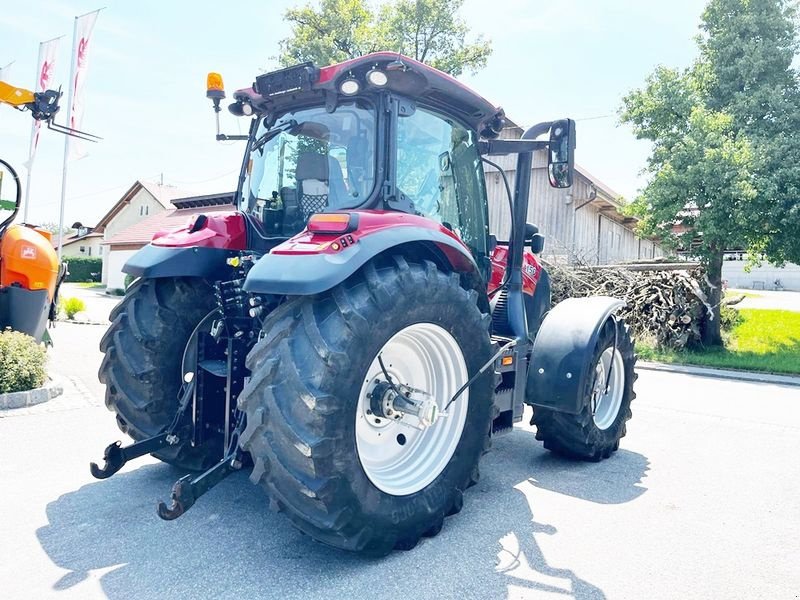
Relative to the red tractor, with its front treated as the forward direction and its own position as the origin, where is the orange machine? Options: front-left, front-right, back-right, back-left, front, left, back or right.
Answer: left

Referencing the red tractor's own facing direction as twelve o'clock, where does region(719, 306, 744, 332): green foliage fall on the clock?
The green foliage is roughly at 12 o'clock from the red tractor.

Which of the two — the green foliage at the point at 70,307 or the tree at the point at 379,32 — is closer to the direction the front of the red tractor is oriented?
the tree

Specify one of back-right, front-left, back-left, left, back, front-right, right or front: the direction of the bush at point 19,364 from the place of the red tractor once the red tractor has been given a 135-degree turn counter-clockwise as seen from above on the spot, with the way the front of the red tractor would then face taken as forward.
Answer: front-right

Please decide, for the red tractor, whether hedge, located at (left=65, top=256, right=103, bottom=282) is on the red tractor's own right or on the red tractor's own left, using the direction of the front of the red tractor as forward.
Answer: on the red tractor's own left

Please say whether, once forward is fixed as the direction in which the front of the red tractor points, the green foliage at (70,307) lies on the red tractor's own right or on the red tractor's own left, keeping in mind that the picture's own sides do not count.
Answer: on the red tractor's own left

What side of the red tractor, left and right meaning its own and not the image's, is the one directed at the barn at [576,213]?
front

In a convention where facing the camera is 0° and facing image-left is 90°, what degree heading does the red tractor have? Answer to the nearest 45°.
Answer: approximately 225°

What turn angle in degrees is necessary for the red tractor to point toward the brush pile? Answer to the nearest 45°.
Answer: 0° — it already faces it

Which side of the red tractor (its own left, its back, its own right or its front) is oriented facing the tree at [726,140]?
front

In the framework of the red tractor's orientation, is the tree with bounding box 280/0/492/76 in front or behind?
in front

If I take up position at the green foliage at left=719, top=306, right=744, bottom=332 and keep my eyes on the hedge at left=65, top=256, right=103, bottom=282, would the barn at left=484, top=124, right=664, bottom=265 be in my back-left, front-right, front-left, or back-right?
front-right

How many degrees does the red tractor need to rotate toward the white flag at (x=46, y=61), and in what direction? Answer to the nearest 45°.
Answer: approximately 90° to its left
